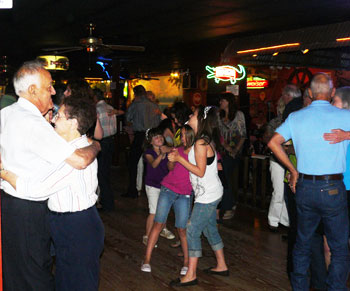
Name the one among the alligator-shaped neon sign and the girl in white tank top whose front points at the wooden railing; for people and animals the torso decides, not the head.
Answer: the alligator-shaped neon sign

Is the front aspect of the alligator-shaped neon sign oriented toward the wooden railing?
yes

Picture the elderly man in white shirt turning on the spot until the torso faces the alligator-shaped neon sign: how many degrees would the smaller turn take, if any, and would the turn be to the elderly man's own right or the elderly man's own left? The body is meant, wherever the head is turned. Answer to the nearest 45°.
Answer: approximately 45° to the elderly man's own left

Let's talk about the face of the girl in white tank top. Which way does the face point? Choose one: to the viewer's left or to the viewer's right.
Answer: to the viewer's left

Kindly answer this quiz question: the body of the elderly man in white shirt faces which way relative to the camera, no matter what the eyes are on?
to the viewer's right

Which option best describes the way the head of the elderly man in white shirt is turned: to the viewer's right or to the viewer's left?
to the viewer's right

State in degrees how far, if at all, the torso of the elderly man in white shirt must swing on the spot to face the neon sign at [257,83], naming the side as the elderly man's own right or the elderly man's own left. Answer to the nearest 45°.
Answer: approximately 45° to the elderly man's own left

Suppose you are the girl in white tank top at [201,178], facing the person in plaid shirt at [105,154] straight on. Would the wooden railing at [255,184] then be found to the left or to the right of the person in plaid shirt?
right

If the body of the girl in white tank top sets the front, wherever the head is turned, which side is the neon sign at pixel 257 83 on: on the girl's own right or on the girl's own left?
on the girl's own right

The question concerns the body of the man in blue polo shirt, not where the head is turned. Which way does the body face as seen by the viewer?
away from the camera

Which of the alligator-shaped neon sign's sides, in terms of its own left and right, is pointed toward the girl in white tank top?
front

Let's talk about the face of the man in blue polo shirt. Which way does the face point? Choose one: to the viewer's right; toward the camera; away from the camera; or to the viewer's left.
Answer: away from the camera

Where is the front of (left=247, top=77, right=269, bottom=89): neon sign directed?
toward the camera

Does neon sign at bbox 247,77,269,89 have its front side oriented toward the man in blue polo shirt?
yes

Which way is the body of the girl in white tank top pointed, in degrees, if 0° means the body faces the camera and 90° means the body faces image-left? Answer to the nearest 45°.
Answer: approximately 90°

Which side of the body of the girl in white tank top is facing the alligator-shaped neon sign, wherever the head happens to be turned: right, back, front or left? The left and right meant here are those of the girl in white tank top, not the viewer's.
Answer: right
